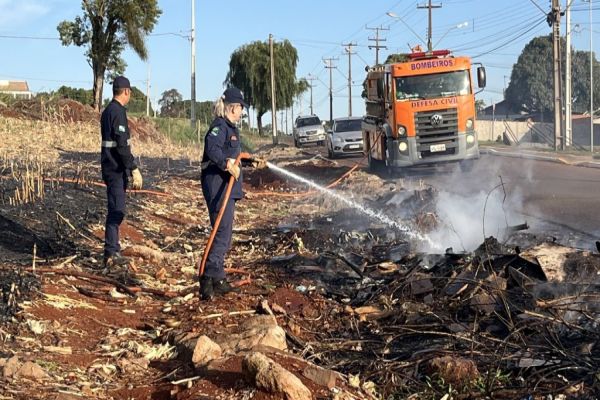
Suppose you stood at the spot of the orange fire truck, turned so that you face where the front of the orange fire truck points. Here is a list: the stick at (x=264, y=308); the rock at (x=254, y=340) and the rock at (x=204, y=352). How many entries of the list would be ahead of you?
3

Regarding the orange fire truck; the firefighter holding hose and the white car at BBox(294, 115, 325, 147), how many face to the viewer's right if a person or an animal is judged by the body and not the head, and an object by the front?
1

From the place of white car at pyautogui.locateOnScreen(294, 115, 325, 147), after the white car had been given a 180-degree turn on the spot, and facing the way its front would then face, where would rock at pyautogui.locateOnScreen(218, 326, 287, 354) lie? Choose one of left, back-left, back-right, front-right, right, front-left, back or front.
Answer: back

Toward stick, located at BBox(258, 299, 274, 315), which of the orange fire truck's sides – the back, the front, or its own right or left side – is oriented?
front

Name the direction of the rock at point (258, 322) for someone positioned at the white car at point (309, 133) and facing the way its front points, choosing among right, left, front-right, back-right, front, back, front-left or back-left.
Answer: front

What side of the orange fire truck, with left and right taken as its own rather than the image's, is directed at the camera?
front

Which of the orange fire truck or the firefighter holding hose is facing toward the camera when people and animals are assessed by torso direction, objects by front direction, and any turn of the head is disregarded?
the orange fire truck

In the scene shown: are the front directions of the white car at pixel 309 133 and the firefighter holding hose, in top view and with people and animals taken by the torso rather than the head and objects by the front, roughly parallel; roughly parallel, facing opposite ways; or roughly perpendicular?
roughly perpendicular

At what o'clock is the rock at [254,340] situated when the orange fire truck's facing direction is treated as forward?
The rock is roughly at 12 o'clock from the orange fire truck.

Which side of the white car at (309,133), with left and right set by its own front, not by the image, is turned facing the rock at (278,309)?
front

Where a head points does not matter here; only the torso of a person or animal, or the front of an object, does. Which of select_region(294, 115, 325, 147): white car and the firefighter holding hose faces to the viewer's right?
the firefighter holding hose

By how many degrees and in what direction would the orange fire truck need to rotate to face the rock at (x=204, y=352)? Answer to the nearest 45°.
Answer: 0° — it already faces it

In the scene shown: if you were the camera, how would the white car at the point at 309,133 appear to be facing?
facing the viewer

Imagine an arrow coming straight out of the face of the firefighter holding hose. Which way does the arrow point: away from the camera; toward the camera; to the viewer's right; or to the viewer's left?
to the viewer's right

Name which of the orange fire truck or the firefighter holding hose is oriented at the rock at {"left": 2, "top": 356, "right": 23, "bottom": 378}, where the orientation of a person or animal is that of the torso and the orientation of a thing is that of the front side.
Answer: the orange fire truck

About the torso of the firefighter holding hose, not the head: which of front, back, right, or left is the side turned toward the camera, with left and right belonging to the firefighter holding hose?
right

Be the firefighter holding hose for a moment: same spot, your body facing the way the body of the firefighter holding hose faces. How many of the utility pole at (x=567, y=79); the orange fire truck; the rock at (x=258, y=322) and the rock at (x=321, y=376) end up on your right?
2
